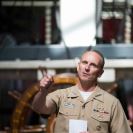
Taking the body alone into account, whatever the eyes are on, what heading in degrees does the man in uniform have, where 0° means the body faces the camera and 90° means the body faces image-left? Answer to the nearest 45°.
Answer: approximately 0°

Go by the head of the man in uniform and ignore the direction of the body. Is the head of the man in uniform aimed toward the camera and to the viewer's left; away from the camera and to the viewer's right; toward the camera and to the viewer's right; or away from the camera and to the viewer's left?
toward the camera and to the viewer's left
